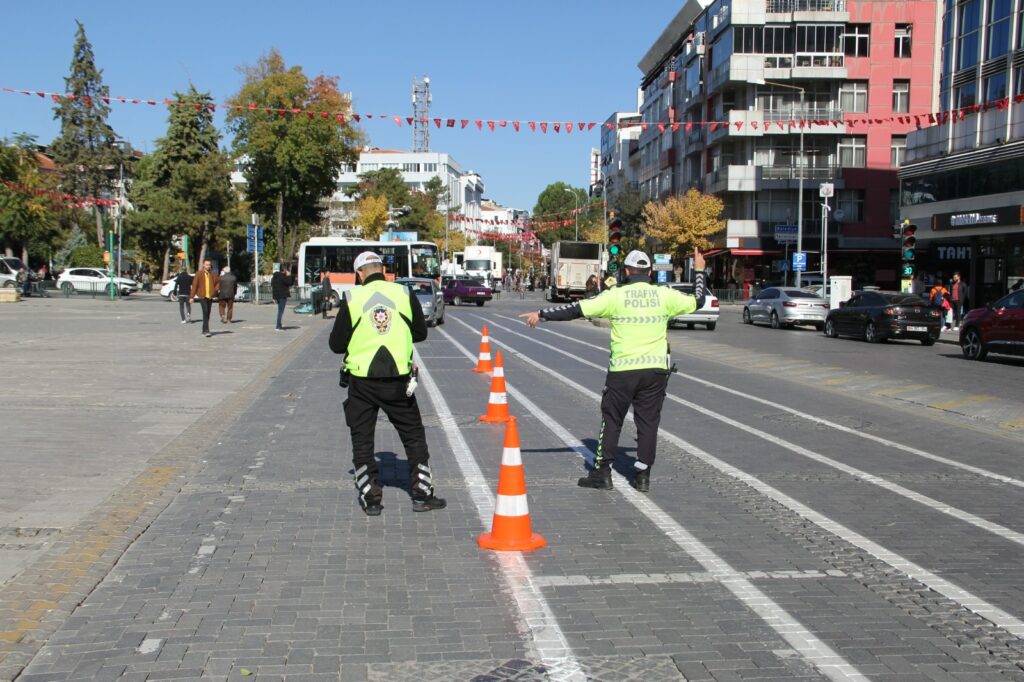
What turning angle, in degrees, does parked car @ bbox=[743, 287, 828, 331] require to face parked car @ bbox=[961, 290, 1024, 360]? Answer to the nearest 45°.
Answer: approximately 135° to its left

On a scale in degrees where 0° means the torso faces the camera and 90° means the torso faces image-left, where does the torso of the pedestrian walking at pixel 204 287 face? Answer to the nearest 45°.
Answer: approximately 0°

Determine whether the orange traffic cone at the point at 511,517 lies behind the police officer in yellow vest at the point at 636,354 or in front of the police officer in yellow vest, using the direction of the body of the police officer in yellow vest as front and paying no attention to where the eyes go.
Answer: behind

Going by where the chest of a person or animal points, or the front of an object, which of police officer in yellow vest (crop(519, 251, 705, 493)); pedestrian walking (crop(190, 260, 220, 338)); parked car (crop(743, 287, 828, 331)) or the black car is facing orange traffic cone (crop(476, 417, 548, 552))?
the pedestrian walking

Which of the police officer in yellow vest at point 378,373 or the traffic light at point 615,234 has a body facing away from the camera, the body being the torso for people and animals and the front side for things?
the police officer in yellow vest

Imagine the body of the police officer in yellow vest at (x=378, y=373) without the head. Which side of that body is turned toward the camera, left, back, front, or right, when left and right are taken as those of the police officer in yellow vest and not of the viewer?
back

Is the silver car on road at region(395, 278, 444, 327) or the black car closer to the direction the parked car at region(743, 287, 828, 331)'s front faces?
the silver car on road

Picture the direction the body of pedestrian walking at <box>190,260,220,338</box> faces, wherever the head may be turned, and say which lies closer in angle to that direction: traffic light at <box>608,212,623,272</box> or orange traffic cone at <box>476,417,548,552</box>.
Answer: the orange traffic cone

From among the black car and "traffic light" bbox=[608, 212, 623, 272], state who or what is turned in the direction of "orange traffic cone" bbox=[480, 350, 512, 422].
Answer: the traffic light

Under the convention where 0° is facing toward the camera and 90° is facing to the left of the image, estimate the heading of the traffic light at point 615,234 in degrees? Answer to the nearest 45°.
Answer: approximately 0°

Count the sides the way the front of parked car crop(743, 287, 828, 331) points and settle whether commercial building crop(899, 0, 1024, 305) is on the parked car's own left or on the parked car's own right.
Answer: on the parked car's own right

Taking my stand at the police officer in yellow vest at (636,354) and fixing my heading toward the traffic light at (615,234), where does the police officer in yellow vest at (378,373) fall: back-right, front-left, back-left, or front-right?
back-left
